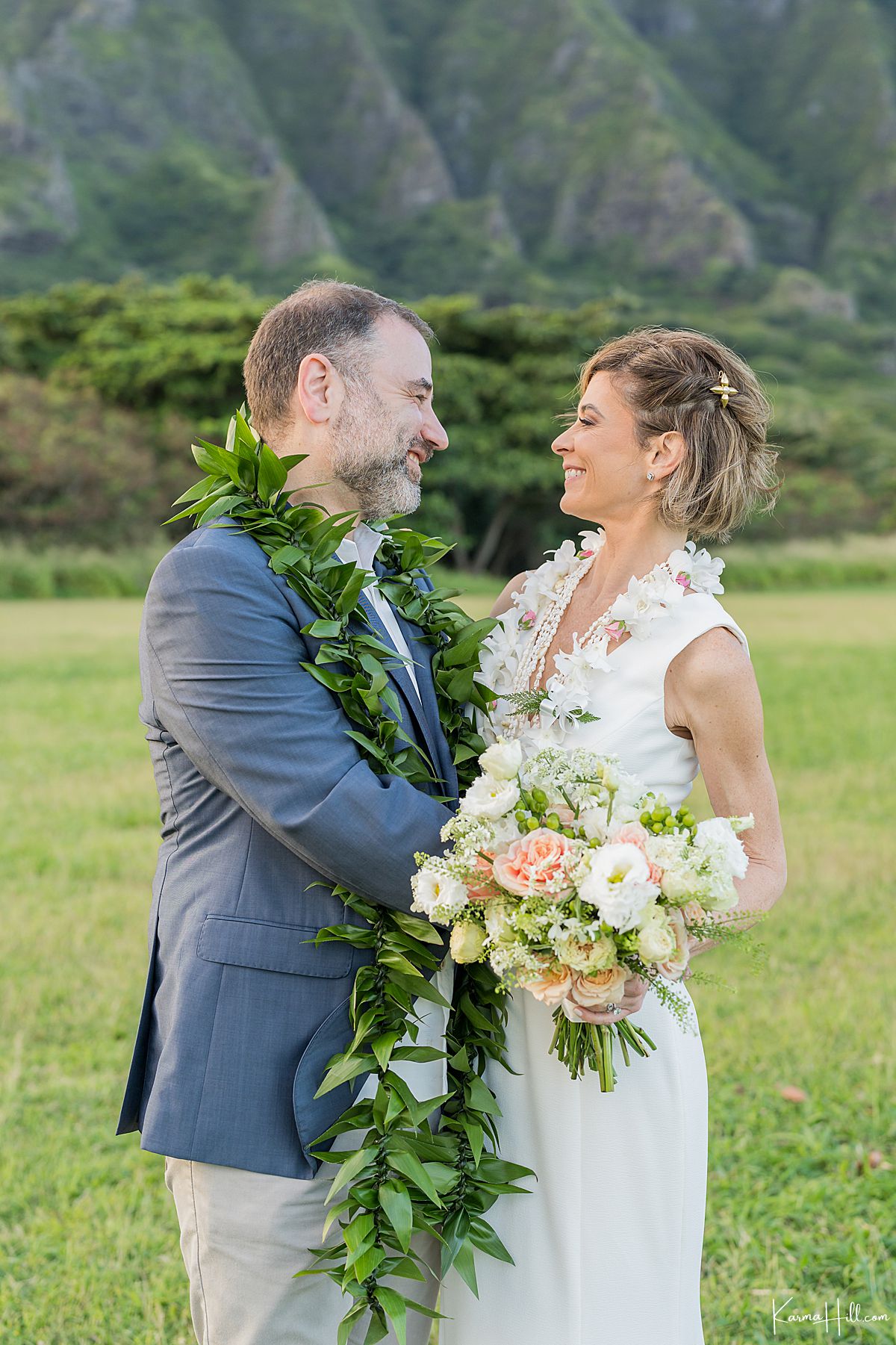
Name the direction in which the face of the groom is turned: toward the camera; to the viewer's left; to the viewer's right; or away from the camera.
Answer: to the viewer's right

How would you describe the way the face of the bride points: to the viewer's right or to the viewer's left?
to the viewer's left

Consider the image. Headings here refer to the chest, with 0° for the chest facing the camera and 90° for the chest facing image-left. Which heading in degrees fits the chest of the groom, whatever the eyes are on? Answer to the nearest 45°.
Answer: approximately 270°

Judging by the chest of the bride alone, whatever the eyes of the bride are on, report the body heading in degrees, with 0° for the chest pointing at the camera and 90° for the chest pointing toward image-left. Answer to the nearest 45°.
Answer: approximately 45°
